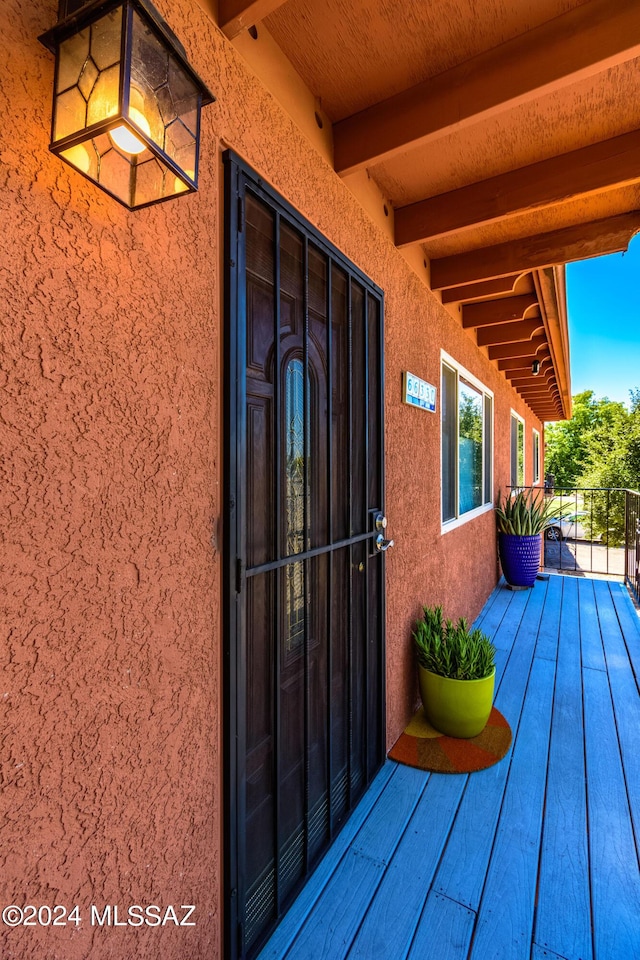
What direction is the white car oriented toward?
to the viewer's left

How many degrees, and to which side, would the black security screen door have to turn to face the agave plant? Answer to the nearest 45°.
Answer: approximately 90° to its left

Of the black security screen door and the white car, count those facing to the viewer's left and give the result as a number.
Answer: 1

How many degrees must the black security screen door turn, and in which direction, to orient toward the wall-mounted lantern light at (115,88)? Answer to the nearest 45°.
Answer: approximately 45° to its right

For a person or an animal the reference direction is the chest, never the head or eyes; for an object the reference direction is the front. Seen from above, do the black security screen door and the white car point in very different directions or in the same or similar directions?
very different directions

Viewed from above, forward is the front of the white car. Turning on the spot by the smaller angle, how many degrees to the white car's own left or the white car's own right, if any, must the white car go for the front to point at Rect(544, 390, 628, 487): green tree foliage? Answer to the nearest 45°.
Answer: approximately 90° to the white car's own right

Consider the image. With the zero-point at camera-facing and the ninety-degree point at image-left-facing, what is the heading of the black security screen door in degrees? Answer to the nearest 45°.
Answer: approximately 315°

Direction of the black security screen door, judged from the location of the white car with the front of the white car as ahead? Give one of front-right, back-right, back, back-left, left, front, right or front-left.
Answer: left

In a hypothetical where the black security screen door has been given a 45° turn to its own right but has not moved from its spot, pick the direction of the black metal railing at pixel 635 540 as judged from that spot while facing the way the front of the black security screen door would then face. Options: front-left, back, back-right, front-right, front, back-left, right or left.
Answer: back-left

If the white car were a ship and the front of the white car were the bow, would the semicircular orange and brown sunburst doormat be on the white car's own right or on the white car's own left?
on the white car's own left
